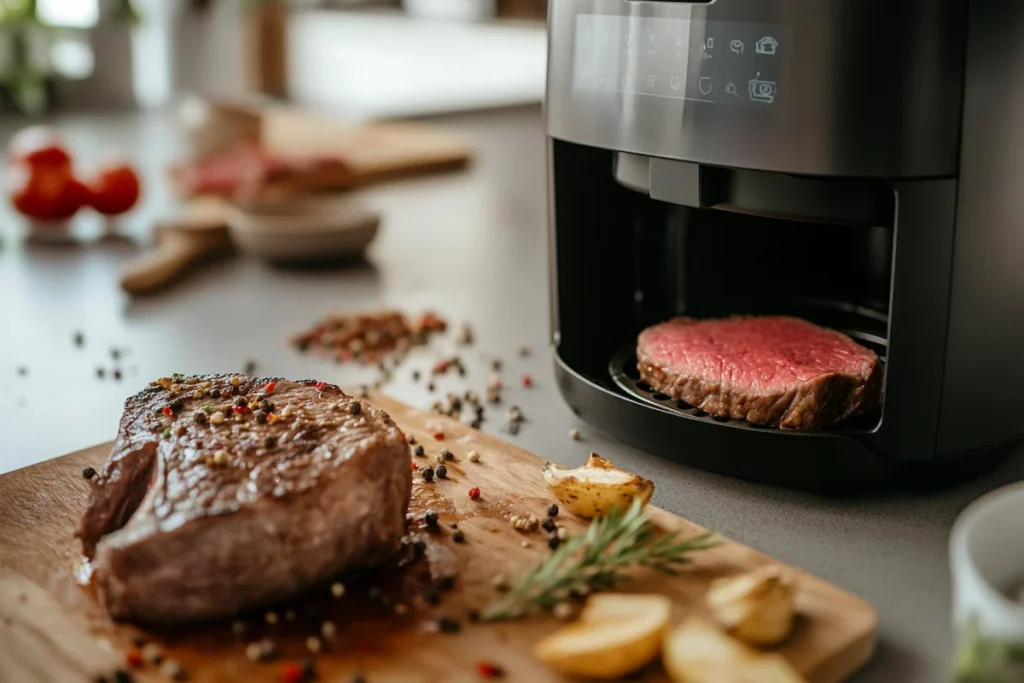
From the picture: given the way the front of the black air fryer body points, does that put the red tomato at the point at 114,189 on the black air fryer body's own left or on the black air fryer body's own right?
on the black air fryer body's own right

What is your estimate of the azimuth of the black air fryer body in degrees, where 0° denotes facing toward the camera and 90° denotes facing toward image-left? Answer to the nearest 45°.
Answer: approximately 45°
